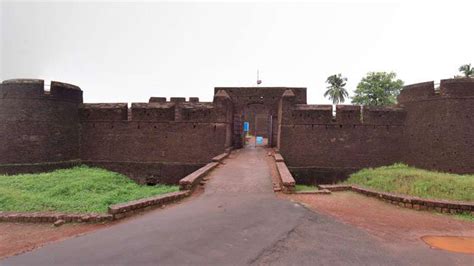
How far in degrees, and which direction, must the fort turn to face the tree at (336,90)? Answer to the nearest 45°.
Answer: approximately 135° to its left

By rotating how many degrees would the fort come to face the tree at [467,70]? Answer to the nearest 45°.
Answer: approximately 135° to its left

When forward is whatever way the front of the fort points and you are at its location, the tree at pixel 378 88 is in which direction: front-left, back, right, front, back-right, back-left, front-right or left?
back-left

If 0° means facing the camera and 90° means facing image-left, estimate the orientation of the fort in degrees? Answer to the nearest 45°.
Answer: approximately 0°

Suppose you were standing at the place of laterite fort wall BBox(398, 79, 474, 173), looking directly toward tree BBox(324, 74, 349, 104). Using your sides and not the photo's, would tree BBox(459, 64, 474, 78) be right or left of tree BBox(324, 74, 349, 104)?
right
